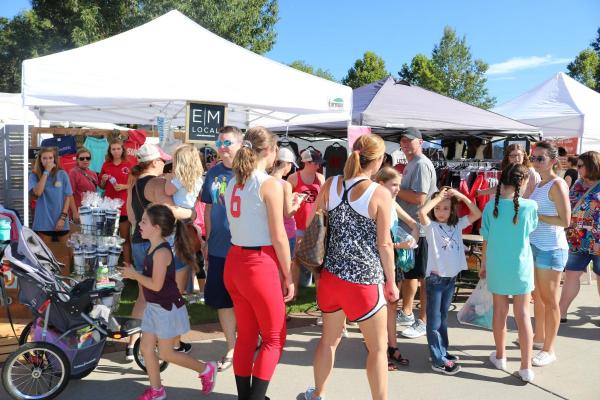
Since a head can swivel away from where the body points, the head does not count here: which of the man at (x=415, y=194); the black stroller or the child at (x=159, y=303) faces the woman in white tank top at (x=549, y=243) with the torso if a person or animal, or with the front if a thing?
the black stroller

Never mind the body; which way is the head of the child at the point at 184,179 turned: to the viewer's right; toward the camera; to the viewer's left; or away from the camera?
away from the camera

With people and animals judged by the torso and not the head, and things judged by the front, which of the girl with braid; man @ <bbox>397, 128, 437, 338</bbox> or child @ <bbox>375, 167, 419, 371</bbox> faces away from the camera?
the girl with braid

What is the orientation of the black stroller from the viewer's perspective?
to the viewer's right

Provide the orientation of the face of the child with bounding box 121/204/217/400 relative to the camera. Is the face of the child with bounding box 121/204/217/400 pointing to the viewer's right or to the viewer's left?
to the viewer's left

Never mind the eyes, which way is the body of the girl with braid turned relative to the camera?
away from the camera

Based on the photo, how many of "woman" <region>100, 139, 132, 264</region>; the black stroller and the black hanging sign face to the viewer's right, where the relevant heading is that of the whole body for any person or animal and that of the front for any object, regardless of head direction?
1

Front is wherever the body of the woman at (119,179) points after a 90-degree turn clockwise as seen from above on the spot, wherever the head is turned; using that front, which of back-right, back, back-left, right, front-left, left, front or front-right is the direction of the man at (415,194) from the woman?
back-left

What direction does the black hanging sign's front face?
toward the camera

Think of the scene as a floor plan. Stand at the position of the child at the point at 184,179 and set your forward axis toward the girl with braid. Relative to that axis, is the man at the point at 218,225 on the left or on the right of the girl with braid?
right
